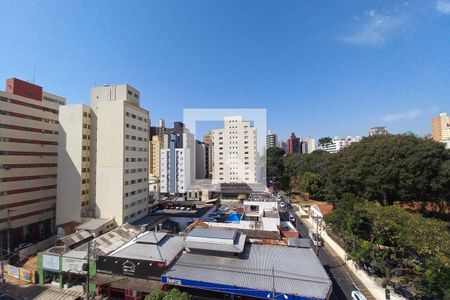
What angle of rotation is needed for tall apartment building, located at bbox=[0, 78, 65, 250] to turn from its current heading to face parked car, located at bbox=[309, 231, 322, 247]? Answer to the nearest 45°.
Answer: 0° — it already faces it

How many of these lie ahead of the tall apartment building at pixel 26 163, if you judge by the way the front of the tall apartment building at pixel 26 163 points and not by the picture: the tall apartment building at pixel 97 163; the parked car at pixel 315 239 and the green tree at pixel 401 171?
3

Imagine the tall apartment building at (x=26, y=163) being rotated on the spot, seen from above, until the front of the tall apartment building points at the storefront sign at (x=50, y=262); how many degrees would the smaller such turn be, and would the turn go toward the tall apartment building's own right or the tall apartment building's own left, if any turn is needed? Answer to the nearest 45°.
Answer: approximately 45° to the tall apartment building's own right

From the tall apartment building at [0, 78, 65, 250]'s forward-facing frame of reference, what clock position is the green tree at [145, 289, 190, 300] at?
The green tree is roughly at 1 o'clock from the tall apartment building.

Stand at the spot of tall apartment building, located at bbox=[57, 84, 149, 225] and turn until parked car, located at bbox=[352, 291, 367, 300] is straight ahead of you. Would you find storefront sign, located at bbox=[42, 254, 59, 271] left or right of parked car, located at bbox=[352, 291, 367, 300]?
right

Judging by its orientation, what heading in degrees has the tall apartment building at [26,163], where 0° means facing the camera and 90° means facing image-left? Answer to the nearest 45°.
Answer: approximately 315°
